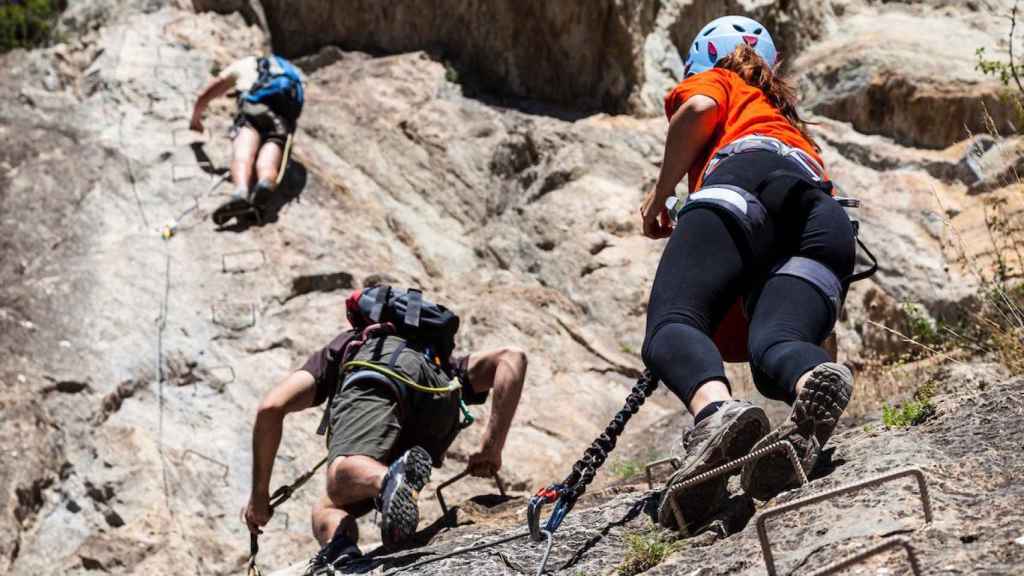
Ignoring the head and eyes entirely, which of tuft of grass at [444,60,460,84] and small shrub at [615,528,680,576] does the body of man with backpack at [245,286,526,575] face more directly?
the tuft of grass

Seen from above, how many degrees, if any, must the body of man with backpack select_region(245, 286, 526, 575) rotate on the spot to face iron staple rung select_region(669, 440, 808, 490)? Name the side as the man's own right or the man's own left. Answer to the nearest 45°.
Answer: approximately 135° to the man's own right

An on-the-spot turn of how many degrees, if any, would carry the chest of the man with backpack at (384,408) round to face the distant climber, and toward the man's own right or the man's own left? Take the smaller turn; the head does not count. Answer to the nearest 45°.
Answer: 0° — they already face them

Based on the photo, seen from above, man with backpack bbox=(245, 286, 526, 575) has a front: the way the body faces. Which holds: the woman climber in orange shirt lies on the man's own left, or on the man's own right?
on the man's own right

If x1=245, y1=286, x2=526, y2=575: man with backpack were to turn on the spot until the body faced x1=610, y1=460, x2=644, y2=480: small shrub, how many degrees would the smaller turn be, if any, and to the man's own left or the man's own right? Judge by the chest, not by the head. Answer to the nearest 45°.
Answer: approximately 45° to the man's own right

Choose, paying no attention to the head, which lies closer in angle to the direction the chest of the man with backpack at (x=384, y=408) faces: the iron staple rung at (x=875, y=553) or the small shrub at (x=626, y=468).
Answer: the small shrub

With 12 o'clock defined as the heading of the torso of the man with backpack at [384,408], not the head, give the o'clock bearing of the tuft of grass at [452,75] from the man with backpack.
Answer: The tuft of grass is roughly at 12 o'clock from the man with backpack.

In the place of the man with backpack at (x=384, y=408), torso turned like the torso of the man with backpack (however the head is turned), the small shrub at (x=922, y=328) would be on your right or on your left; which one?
on your right

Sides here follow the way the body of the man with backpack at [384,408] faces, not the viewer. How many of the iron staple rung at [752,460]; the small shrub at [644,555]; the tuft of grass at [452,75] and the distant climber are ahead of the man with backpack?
2

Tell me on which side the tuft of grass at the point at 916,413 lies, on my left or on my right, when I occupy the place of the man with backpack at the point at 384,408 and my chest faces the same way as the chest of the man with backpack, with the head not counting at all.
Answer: on my right

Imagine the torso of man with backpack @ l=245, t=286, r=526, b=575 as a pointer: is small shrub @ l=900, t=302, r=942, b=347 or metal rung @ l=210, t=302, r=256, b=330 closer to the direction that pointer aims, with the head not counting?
the metal rung

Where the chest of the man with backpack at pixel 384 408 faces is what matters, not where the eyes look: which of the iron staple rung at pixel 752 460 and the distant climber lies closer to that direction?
the distant climber

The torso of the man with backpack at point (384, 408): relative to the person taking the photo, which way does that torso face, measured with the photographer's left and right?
facing away from the viewer
